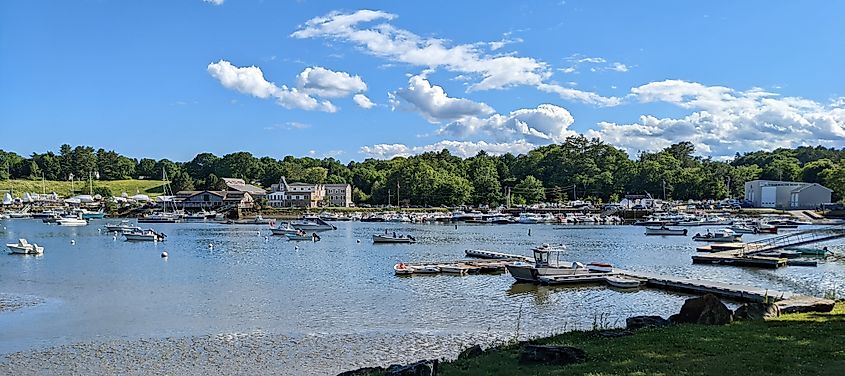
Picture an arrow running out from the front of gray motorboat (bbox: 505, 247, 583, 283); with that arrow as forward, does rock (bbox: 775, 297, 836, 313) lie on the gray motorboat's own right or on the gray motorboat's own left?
on the gray motorboat's own left

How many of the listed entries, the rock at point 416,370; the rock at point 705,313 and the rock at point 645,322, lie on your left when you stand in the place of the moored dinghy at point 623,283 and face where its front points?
3

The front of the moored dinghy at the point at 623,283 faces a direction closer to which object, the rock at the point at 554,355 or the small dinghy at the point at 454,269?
the small dinghy

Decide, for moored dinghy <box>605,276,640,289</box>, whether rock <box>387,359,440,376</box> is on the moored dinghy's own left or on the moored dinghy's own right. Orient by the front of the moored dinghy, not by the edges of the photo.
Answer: on the moored dinghy's own left

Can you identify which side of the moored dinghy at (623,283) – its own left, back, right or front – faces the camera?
left
